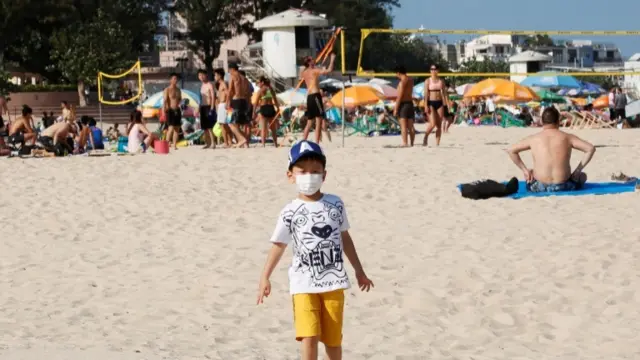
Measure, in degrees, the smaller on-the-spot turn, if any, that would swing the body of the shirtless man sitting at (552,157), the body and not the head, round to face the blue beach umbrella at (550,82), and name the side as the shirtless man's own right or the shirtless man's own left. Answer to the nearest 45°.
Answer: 0° — they already face it

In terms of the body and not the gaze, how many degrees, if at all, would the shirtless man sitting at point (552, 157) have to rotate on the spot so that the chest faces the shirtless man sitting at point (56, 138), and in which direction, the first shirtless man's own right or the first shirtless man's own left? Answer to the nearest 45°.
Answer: approximately 45° to the first shirtless man's own left

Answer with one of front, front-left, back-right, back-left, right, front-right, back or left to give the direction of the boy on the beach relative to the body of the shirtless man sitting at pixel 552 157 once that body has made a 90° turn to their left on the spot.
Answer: left

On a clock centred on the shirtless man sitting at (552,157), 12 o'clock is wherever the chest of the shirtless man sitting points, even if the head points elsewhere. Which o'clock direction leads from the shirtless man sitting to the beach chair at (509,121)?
The beach chair is roughly at 12 o'clock from the shirtless man sitting.

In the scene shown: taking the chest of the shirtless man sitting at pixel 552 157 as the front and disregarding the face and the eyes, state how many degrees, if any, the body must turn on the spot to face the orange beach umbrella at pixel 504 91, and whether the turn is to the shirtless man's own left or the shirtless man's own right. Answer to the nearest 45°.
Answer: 0° — they already face it

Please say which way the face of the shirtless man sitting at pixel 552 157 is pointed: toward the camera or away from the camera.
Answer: away from the camera

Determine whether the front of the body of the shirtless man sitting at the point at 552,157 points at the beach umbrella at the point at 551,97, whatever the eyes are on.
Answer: yes

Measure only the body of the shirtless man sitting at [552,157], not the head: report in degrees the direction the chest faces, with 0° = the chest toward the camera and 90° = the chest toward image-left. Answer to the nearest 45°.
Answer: approximately 180°

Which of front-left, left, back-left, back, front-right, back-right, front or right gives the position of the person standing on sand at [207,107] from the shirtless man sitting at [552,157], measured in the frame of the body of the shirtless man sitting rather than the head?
front-left

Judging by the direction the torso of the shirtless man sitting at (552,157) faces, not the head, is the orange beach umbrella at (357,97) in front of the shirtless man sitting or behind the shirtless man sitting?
in front
